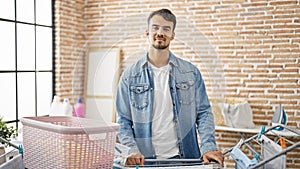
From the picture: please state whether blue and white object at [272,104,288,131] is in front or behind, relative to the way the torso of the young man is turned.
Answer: behind

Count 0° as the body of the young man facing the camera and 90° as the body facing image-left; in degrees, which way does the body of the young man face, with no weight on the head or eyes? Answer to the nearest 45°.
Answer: approximately 0°
